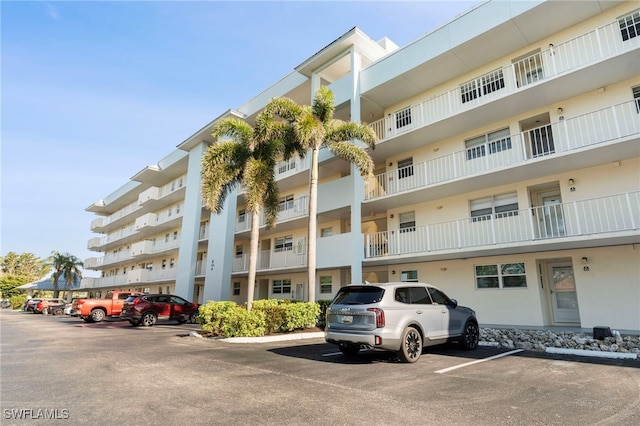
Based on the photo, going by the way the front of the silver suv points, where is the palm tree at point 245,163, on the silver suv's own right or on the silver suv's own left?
on the silver suv's own left

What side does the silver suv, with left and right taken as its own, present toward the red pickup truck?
left

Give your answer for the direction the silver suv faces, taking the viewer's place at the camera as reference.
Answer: facing away from the viewer and to the right of the viewer

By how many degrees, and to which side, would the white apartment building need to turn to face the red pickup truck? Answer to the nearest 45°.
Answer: approximately 45° to its right

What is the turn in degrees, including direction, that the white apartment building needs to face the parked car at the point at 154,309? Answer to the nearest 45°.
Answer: approximately 45° to its right

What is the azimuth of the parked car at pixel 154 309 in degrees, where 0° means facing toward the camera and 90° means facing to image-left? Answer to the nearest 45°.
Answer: approximately 225°

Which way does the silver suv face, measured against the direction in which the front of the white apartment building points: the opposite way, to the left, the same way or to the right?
the opposite way

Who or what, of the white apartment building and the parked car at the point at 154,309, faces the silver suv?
the white apartment building

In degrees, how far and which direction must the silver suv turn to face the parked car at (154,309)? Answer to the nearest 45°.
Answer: approximately 90° to its left
